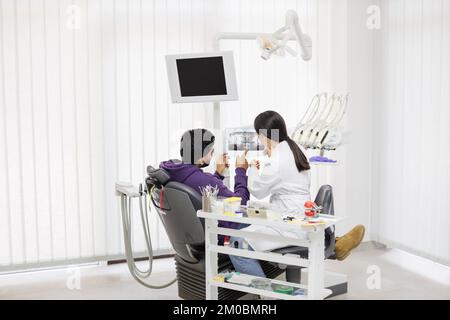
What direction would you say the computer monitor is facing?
toward the camera

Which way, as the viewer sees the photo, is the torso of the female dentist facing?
to the viewer's left

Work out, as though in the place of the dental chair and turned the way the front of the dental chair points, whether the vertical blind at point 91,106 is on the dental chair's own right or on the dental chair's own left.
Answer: on the dental chair's own left

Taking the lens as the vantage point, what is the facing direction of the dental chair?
facing away from the viewer and to the right of the viewer
